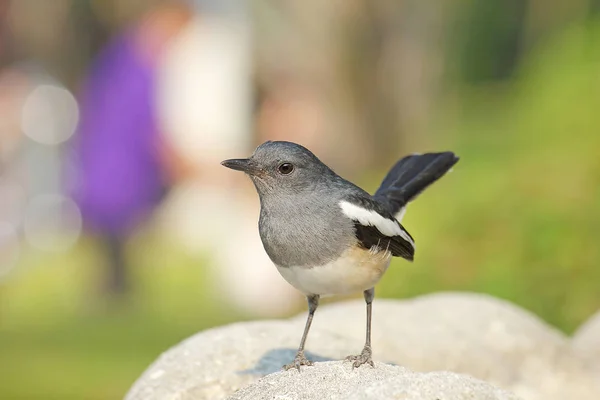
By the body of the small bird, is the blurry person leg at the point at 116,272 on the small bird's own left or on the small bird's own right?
on the small bird's own right

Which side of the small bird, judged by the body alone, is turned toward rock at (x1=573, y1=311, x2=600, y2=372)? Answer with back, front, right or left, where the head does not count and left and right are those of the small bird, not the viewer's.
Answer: back

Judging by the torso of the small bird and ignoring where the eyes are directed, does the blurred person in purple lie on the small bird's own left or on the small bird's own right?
on the small bird's own right

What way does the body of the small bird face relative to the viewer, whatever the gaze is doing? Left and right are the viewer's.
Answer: facing the viewer and to the left of the viewer
